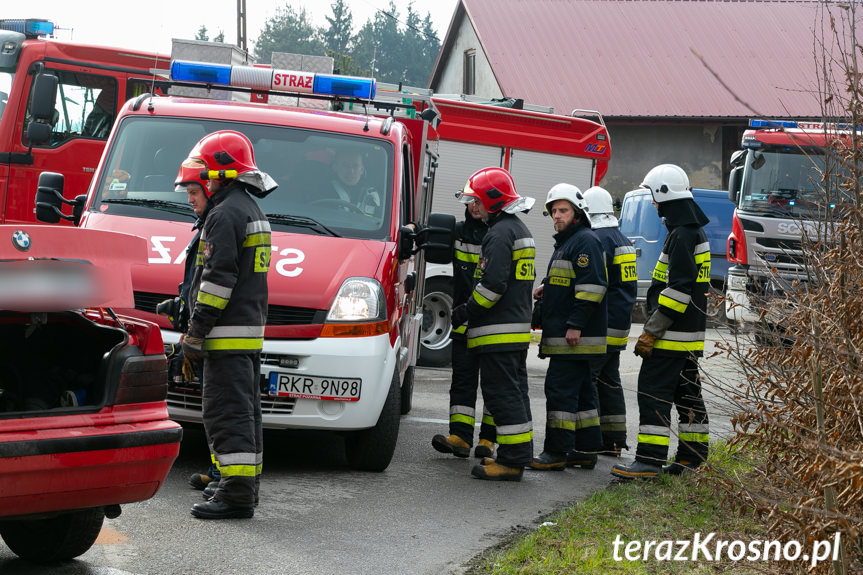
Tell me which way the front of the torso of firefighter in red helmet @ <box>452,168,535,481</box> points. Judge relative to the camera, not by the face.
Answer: to the viewer's left

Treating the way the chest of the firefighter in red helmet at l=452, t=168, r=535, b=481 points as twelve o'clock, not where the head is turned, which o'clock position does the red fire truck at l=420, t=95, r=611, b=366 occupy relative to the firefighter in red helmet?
The red fire truck is roughly at 3 o'clock from the firefighter in red helmet.

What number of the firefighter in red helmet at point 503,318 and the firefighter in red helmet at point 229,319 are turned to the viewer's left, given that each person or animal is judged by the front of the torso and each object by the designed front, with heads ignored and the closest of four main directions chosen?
2

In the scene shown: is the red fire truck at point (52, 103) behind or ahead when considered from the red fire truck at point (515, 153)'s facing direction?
ahead

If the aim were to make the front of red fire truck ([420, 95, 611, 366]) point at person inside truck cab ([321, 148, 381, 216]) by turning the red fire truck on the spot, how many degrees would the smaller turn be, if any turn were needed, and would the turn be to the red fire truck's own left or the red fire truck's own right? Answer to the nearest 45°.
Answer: approximately 45° to the red fire truck's own left

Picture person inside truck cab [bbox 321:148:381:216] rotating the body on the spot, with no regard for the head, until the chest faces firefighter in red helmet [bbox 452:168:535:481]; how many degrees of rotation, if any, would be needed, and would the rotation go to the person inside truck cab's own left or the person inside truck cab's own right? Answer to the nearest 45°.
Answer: approximately 90° to the person inside truck cab's own left

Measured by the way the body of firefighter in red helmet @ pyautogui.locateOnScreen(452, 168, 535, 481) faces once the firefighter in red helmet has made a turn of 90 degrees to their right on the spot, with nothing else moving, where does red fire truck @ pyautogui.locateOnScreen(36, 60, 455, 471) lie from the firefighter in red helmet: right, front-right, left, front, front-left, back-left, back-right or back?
left

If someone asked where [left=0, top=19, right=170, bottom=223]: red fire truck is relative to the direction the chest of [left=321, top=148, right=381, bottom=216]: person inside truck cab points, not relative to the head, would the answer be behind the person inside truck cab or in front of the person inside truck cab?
behind

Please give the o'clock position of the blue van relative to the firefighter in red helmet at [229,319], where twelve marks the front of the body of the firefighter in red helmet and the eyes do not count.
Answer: The blue van is roughly at 4 o'clock from the firefighter in red helmet.

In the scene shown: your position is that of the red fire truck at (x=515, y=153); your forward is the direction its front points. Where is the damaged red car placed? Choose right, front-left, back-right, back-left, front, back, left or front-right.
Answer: front-left

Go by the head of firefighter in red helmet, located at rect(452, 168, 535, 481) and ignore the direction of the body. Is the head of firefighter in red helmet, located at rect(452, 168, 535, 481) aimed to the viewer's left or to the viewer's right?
to the viewer's left

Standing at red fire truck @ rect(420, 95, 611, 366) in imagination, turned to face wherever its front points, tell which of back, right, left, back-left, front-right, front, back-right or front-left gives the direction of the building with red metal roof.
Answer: back-right

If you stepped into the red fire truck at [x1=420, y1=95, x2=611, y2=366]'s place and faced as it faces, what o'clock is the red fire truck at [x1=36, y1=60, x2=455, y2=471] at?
the red fire truck at [x1=36, y1=60, x2=455, y2=471] is roughly at 11 o'clock from the red fire truck at [x1=420, y1=95, x2=611, y2=366].

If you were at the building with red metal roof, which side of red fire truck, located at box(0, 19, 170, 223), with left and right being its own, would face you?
back

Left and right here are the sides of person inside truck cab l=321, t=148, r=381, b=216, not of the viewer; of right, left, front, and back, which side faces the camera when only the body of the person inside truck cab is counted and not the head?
front

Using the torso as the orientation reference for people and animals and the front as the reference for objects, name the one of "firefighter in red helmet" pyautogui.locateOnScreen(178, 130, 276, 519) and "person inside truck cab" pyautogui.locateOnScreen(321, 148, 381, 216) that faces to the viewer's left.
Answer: the firefighter in red helmet

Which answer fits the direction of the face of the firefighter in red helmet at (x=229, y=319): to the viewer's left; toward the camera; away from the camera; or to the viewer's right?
to the viewer's left
